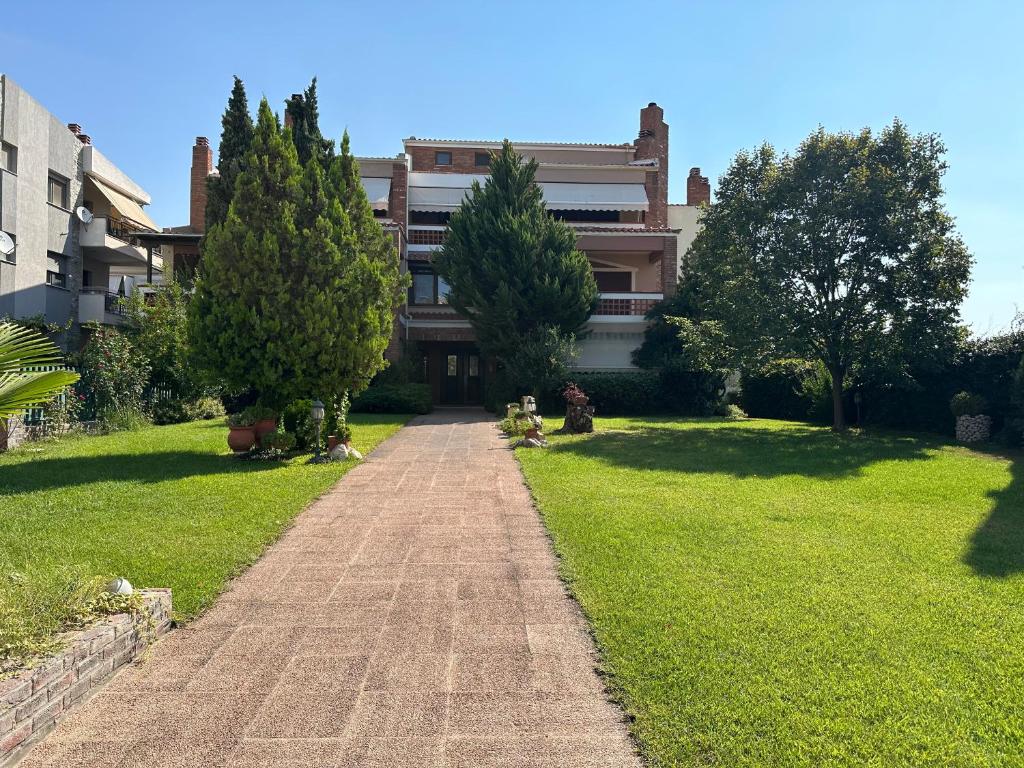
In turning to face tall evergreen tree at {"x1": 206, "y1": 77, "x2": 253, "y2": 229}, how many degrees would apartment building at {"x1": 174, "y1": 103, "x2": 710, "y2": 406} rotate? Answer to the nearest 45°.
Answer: approximately 45° to its right

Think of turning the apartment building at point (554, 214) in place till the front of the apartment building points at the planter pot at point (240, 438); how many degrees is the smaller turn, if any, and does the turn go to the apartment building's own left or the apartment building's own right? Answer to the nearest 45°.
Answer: approximately 45° to the apartment building's own right

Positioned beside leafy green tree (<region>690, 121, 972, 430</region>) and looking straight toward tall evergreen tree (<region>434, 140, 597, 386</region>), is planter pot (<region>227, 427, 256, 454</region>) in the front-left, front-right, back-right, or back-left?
front-left

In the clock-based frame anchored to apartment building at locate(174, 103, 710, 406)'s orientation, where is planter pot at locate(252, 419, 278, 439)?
The planter pot is roughly at 1 o'clock from the apartment building.

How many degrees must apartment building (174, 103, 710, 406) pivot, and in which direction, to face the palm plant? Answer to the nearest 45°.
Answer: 0° — it already faces it

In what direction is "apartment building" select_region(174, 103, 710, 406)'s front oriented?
toward the camera

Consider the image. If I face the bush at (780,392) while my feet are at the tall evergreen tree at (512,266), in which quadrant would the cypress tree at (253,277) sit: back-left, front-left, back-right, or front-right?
back-right

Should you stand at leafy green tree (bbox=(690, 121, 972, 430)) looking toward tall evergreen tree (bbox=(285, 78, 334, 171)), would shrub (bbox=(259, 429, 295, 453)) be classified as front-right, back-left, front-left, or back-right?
front-left

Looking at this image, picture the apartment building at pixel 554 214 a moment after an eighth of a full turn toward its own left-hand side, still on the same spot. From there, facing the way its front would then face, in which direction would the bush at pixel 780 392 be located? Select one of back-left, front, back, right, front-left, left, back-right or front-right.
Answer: front

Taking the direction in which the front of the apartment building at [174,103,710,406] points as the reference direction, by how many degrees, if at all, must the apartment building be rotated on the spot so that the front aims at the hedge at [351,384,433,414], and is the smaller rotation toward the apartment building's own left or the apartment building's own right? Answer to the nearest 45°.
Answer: approximately 45° to the apartment building's own right

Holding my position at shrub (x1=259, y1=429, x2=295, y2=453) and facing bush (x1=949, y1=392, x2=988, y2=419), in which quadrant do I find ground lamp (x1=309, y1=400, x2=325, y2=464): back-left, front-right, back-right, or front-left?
front-right

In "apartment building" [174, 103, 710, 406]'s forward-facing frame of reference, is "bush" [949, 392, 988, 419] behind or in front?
in front

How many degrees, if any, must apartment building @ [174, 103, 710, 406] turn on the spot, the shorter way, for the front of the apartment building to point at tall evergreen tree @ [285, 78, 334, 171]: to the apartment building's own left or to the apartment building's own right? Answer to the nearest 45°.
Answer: approximately 45° to the apartment building's own right

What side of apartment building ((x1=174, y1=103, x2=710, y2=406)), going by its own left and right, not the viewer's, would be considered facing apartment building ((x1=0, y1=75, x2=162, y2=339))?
right
